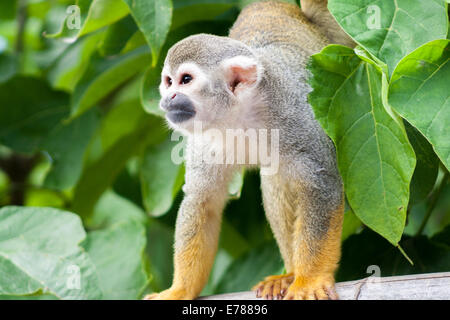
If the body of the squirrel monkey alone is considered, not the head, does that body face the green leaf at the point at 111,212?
no

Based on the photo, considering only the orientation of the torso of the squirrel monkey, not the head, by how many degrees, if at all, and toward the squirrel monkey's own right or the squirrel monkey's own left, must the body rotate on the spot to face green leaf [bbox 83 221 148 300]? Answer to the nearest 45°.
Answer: approximately 45° to the squirrel monkey's own right

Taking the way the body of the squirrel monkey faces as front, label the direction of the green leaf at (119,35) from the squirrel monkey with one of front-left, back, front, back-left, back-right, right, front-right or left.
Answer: right

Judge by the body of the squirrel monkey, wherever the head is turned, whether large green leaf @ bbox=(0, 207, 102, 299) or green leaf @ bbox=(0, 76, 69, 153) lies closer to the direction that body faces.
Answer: the large green leaf

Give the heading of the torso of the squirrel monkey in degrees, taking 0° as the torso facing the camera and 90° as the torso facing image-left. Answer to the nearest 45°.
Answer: approximately 45°

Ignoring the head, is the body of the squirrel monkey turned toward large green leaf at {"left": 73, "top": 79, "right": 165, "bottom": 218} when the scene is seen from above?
no

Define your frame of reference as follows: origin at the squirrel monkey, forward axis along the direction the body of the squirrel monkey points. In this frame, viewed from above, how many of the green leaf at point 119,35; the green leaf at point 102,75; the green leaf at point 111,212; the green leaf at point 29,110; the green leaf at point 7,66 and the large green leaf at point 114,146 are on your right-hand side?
6

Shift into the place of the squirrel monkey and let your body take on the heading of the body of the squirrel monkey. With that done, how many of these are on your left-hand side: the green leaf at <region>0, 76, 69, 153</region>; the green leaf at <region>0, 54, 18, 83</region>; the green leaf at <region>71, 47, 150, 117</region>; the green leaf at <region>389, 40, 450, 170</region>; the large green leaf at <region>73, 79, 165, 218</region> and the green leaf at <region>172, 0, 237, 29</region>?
1

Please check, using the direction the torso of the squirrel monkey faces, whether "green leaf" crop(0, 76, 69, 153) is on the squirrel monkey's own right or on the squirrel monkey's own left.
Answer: on the squirrel monkey's own right

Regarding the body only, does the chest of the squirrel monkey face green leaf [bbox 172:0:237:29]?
no

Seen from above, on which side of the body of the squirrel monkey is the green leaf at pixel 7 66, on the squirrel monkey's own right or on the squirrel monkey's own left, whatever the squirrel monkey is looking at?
on the squirrel monkey's own right

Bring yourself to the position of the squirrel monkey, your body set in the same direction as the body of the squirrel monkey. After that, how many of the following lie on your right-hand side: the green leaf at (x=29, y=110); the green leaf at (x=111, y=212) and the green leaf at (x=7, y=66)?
3
